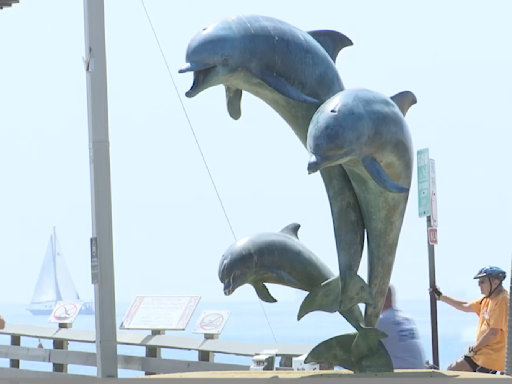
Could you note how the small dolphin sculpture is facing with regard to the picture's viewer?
facing the viewer and to the left of the viewer

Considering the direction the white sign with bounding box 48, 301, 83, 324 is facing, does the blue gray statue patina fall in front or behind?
in front

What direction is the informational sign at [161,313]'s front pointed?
toward the camera

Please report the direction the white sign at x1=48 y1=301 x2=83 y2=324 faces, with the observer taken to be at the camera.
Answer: facing the viewer

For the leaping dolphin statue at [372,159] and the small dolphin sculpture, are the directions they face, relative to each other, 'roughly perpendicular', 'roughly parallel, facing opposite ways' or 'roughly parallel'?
roughly parallel

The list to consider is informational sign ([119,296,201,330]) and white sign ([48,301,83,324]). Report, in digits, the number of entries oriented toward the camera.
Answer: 2

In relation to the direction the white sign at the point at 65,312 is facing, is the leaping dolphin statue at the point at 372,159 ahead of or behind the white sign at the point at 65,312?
ahead

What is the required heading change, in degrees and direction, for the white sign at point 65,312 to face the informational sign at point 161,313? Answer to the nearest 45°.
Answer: approximately 45° to its left

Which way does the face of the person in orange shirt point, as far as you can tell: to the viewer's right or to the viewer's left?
to the viewer's left
